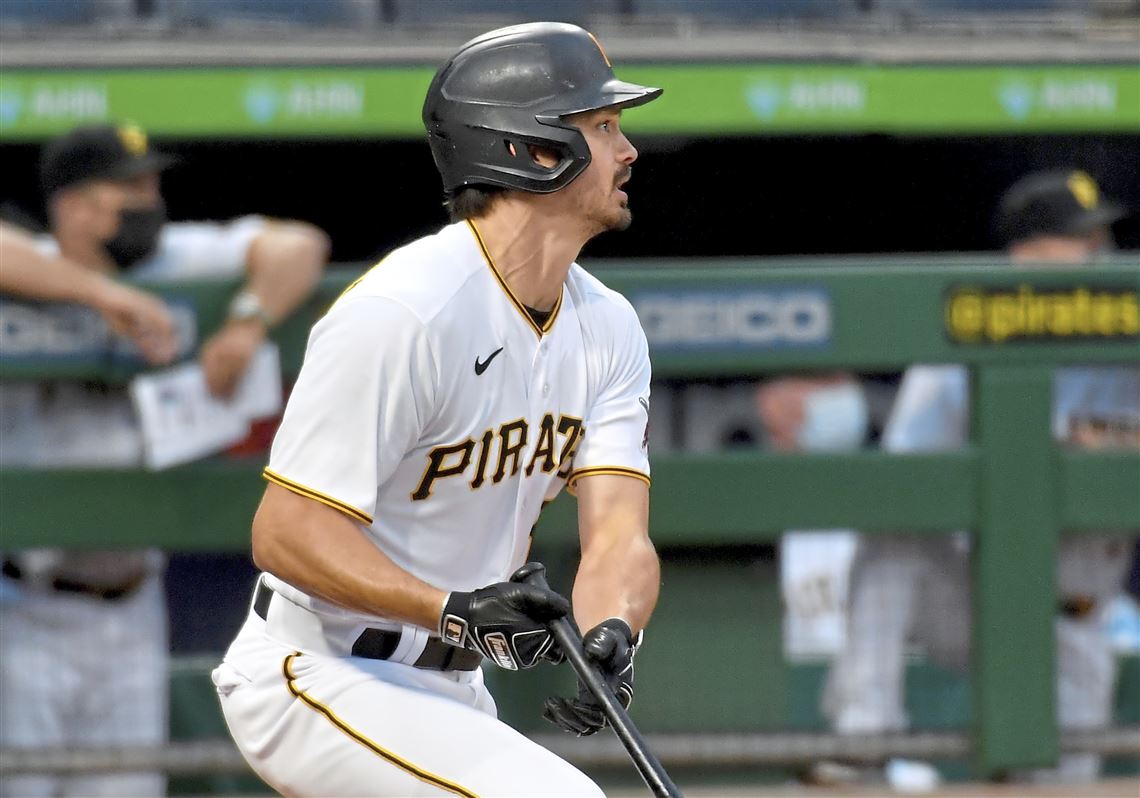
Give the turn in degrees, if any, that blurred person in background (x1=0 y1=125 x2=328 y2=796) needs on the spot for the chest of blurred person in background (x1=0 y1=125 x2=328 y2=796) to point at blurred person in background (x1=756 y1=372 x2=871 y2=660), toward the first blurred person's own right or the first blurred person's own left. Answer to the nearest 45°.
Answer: approximately 45° to the first blurred person's own left

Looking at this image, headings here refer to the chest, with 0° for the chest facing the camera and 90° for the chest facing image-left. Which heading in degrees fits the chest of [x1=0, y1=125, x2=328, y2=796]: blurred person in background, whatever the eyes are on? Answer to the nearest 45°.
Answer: approximately 315°

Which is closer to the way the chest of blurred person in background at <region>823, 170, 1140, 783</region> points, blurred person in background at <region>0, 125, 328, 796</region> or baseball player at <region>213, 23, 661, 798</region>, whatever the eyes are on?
the baseball player

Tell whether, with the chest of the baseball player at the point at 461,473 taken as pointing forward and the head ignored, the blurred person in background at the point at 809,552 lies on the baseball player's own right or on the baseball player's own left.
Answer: on the baseball player's own left

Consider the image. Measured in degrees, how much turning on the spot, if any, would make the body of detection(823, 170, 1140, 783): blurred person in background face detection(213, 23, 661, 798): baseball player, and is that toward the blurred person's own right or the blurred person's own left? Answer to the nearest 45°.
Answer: approximately 45° to the blurred person's own right

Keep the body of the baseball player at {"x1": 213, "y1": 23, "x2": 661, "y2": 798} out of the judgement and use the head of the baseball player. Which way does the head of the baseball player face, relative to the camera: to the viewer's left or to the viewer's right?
to the viewer's right

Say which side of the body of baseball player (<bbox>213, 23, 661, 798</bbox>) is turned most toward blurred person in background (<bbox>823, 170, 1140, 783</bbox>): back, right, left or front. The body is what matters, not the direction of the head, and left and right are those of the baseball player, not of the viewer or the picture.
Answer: left

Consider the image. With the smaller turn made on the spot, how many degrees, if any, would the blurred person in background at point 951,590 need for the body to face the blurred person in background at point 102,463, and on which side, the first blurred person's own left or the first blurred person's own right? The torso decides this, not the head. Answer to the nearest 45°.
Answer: approximately 135° to the first blurred person's own right

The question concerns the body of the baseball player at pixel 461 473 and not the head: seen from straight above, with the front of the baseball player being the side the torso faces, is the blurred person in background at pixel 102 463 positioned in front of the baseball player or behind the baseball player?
behind
